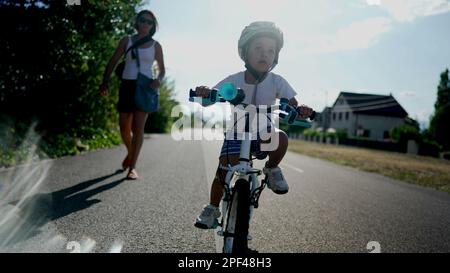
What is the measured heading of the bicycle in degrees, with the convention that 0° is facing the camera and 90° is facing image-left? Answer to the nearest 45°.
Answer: approximately 0°

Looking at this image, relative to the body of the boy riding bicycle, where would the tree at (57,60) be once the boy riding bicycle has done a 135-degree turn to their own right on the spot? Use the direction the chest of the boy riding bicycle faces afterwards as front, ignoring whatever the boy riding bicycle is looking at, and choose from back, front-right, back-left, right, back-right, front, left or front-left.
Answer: front

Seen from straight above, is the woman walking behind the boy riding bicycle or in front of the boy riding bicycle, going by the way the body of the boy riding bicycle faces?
behind

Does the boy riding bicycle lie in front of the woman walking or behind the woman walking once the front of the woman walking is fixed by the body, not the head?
in front

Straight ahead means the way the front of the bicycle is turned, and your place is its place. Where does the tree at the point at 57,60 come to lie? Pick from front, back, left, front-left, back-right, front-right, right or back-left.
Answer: back-right

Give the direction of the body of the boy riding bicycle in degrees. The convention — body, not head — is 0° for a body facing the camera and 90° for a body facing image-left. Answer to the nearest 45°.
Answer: approximately 0°

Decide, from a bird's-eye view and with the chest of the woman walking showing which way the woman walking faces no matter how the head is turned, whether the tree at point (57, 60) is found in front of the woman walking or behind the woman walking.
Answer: behind

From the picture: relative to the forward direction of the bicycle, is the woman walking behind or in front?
behind
